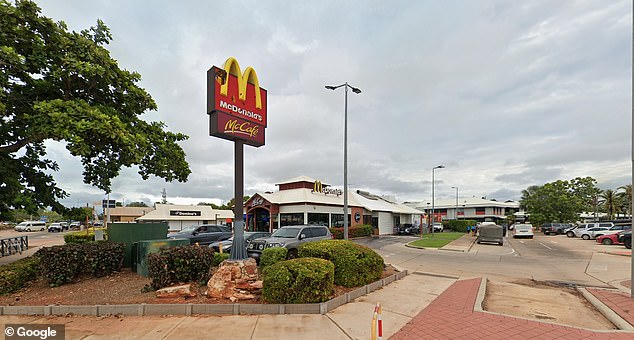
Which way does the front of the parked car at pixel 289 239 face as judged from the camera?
facing the viewer and to the left of the viewer

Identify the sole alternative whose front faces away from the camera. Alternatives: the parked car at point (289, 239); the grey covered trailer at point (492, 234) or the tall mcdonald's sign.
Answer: the grey covered trailer at point (492, 234)

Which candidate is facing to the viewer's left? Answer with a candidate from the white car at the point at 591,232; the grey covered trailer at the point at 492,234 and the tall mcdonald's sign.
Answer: the white car

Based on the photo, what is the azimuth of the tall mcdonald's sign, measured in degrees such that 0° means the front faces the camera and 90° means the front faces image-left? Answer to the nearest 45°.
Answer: approximately 315°

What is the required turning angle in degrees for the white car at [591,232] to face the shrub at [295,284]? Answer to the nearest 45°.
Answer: approximately 90° to its left

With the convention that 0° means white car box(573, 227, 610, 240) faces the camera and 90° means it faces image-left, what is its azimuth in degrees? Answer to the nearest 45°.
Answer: approximately 90°

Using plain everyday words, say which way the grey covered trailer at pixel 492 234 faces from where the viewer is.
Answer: facing away from the viewer
